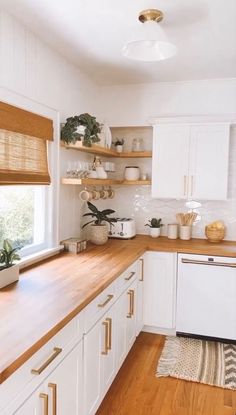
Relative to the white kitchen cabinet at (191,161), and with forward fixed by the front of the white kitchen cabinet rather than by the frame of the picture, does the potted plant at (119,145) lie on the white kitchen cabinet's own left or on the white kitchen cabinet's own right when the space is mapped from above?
on the white kitchen cabinet's own right

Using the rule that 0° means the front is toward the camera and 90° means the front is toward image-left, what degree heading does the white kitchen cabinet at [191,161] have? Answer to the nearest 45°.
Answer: approximately 0°

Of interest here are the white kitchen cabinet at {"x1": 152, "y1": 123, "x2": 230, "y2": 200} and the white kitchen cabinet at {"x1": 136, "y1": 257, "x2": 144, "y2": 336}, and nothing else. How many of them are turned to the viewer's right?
1

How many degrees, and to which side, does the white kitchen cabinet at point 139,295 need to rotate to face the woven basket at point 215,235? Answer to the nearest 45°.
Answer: approximately 45° to its left

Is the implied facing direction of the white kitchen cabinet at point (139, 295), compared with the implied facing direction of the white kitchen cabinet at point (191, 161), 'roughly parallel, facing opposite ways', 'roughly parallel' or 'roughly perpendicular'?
roughly perpendicular

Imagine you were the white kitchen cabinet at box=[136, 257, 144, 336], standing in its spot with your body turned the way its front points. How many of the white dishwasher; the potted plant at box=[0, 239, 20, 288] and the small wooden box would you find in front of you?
1

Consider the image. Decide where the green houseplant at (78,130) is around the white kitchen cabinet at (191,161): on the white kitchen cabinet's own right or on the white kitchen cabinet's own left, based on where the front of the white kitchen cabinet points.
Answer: on the white kitchen cabinet's own right

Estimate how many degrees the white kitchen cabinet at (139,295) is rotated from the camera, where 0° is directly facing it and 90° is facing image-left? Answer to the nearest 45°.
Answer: approximately 270°

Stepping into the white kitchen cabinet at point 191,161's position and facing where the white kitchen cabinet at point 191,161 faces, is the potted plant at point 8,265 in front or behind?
in front
